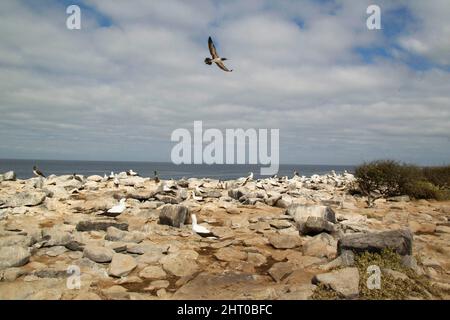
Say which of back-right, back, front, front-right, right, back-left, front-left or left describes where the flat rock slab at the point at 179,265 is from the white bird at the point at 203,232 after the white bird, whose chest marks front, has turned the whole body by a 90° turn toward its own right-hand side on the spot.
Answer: back

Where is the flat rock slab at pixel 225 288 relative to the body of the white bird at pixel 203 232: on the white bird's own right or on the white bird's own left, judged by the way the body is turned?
on the white bird's own left

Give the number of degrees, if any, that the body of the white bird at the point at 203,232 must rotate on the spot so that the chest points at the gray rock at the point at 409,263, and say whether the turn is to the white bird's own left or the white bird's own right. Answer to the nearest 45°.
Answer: approximately 135° to the white bird's own left

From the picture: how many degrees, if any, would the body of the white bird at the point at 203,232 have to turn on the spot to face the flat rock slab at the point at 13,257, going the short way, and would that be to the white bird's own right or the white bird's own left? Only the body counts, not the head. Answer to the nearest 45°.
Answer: approximately 45° to the white bird's own left

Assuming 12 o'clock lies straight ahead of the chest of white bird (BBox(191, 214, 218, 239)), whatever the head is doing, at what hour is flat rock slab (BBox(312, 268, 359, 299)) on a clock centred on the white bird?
The flat rock slab is roughly at 8 o'clock from the white bird.

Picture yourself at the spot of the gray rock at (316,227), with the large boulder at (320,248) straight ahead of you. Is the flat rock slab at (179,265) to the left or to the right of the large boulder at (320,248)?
right

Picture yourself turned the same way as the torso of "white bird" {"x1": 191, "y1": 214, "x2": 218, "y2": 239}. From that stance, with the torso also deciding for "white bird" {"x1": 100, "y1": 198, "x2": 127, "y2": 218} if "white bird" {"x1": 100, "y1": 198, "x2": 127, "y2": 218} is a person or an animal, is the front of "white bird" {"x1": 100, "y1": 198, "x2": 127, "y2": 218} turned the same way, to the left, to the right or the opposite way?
the opposite way

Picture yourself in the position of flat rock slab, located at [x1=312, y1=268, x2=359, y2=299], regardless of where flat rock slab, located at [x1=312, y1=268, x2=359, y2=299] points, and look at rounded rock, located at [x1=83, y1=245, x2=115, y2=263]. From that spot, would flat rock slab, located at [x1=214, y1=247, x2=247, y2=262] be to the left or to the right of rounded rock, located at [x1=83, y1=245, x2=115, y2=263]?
right

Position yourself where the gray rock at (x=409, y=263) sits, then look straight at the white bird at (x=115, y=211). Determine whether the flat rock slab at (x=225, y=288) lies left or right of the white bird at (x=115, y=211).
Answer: left
